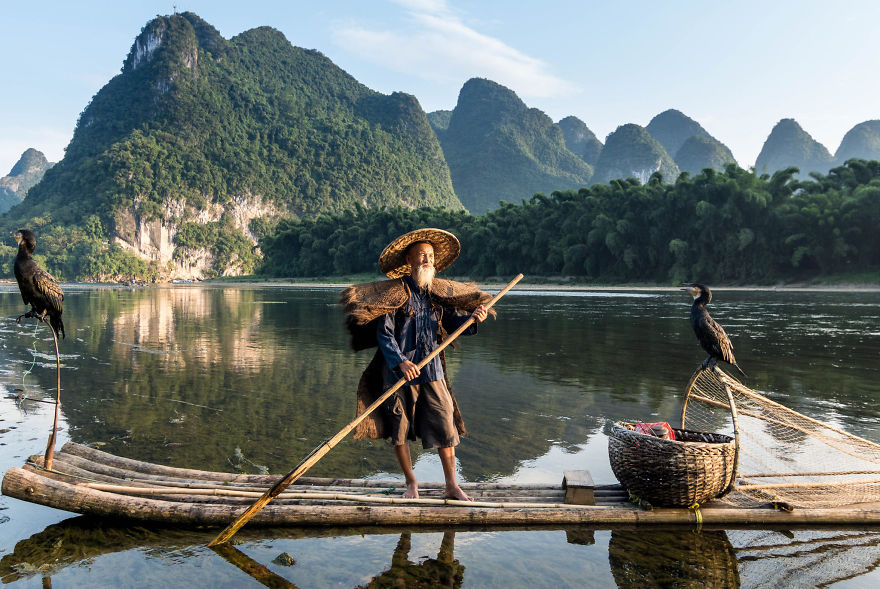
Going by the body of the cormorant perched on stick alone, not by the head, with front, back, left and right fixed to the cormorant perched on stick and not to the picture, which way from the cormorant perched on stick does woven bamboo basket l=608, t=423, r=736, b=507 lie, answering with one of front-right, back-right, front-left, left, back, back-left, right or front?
back-left

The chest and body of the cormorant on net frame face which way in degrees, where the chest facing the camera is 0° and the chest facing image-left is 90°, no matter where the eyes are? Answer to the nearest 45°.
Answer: approximately 90°

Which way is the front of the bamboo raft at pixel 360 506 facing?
to the viewer's left

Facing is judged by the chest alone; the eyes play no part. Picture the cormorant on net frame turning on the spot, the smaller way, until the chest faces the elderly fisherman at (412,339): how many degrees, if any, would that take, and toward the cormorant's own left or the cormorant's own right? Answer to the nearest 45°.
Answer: approximately 45° to the cormorant's own left

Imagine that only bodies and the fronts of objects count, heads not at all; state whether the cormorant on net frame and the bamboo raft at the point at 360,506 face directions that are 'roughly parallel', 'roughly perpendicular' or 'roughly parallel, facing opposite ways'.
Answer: roughly parallel

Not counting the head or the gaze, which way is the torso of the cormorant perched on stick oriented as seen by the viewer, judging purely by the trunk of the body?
to the viewer's left

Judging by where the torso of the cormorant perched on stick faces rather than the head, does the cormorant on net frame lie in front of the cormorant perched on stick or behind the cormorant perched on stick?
behind
